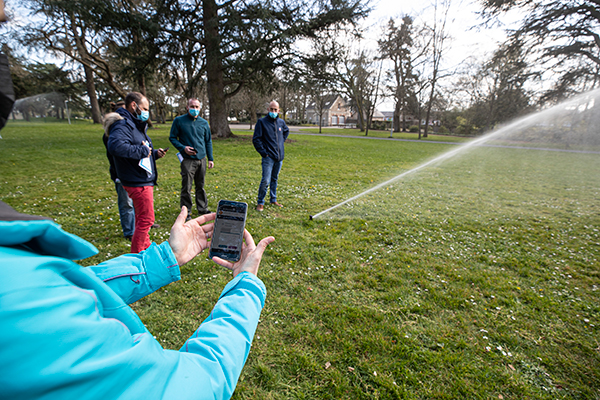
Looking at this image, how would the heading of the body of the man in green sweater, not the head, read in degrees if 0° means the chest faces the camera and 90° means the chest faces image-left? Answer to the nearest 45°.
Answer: approximately 0°

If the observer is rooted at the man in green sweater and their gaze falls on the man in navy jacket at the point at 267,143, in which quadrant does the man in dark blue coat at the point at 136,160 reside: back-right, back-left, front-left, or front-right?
back-right

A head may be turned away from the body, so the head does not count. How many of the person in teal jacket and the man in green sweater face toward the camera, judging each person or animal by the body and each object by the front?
1

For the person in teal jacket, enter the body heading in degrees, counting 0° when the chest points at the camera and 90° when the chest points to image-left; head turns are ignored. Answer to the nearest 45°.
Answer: approximately 225°

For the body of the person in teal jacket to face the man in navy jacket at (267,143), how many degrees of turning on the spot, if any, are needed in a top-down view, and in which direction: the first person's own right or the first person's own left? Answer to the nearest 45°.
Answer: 0° — they already face them

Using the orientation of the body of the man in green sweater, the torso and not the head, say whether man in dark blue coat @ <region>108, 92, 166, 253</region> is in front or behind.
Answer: in front

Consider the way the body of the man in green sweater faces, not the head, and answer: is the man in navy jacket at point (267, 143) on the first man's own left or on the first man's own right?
on the first man's own left

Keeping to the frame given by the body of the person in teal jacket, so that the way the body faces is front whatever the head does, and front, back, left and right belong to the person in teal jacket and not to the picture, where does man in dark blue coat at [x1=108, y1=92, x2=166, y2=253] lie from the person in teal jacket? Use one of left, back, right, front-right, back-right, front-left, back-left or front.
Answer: front-left

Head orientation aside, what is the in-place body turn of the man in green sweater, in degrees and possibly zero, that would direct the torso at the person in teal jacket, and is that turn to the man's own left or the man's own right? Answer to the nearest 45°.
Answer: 0° — they already face them

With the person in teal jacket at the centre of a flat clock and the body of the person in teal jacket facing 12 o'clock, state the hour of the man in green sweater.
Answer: The man in green sweater is roughly at 11 o'clock from the person in teal jacket.

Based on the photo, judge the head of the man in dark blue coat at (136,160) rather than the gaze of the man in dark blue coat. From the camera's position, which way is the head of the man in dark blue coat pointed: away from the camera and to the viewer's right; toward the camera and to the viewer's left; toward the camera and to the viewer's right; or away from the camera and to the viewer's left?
toward the camera and to the viewer's right
